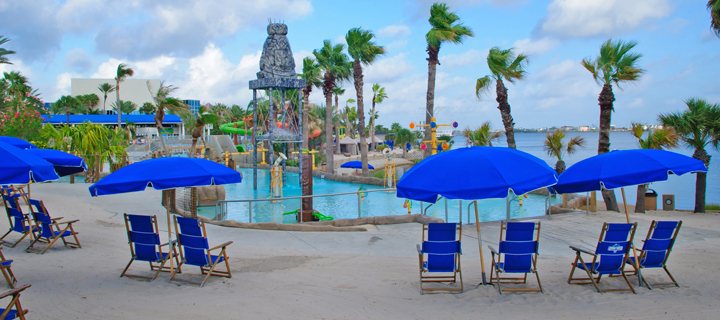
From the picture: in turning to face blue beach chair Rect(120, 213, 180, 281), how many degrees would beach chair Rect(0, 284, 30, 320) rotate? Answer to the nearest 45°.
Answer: approximately 45° to its left

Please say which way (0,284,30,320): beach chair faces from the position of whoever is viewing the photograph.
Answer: facing to the right of the viewer
